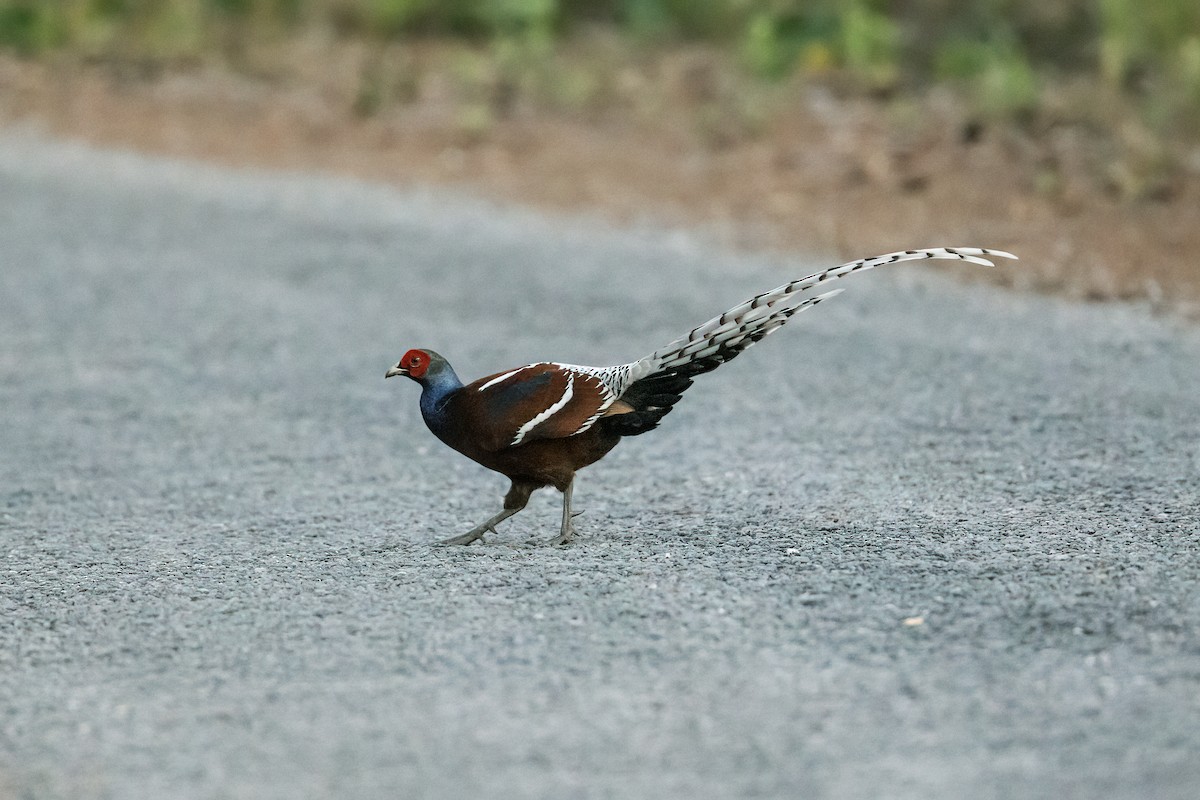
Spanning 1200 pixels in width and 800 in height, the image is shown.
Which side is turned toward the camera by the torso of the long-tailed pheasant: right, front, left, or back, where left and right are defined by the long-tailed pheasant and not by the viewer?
left
